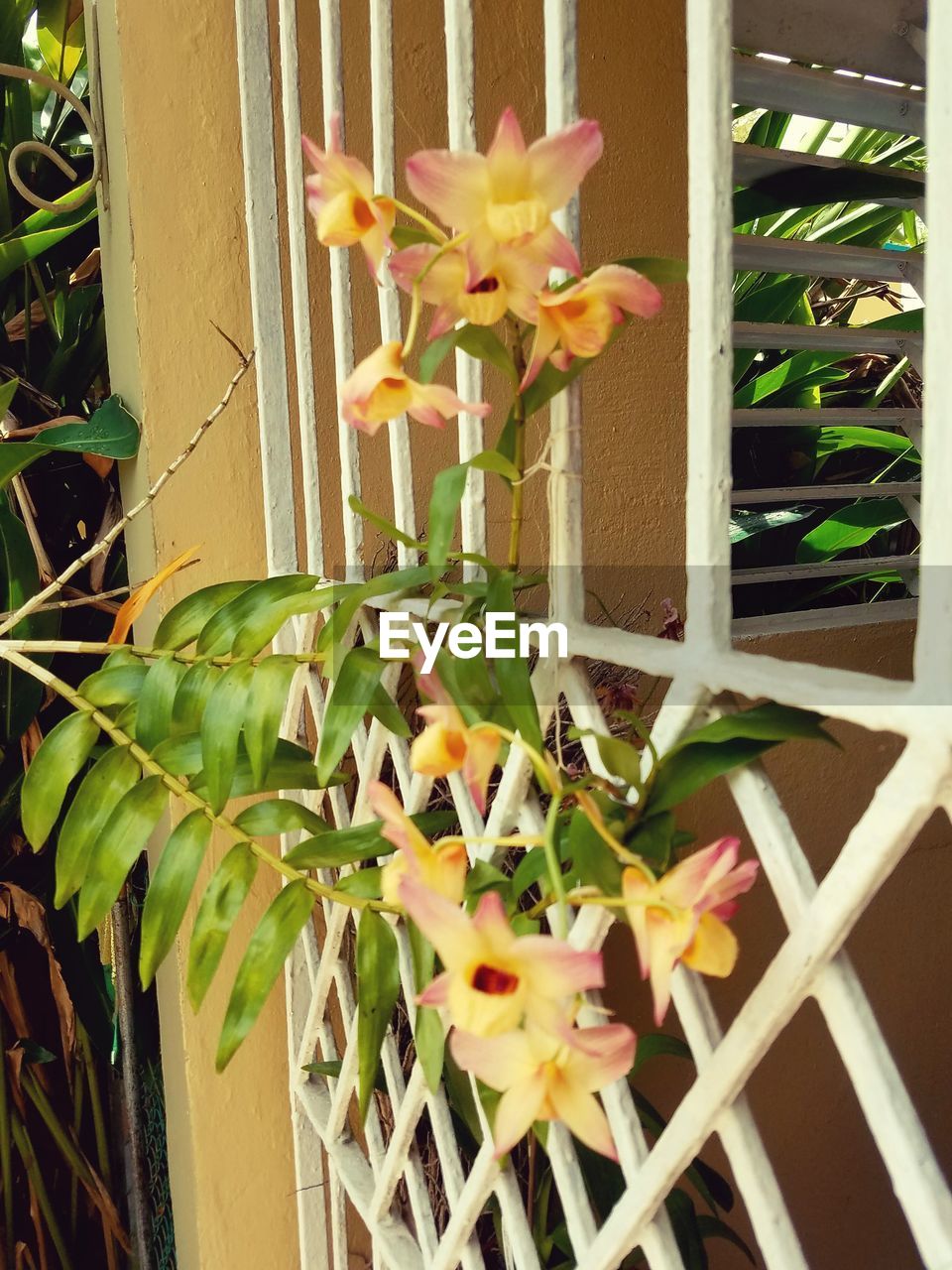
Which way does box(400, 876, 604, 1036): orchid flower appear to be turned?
toward the camera

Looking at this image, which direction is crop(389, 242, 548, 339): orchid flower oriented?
toward the camera

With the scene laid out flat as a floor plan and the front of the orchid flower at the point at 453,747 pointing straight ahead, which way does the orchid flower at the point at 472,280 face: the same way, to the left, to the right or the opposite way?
to the left

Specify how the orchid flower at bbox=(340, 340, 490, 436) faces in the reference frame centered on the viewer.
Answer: facing the viewer and to the left of the viewer

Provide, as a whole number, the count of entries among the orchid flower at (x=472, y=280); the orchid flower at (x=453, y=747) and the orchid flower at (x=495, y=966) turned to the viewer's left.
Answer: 1

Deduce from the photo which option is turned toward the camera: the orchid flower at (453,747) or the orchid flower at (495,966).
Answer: the orchid flower at (495,966)

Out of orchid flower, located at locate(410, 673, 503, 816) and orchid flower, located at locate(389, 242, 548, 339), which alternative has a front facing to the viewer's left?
orchid flower, located at locate(410, 673, 503, 816)

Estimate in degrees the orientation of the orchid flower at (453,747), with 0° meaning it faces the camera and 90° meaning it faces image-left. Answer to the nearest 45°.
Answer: approximately 90°
